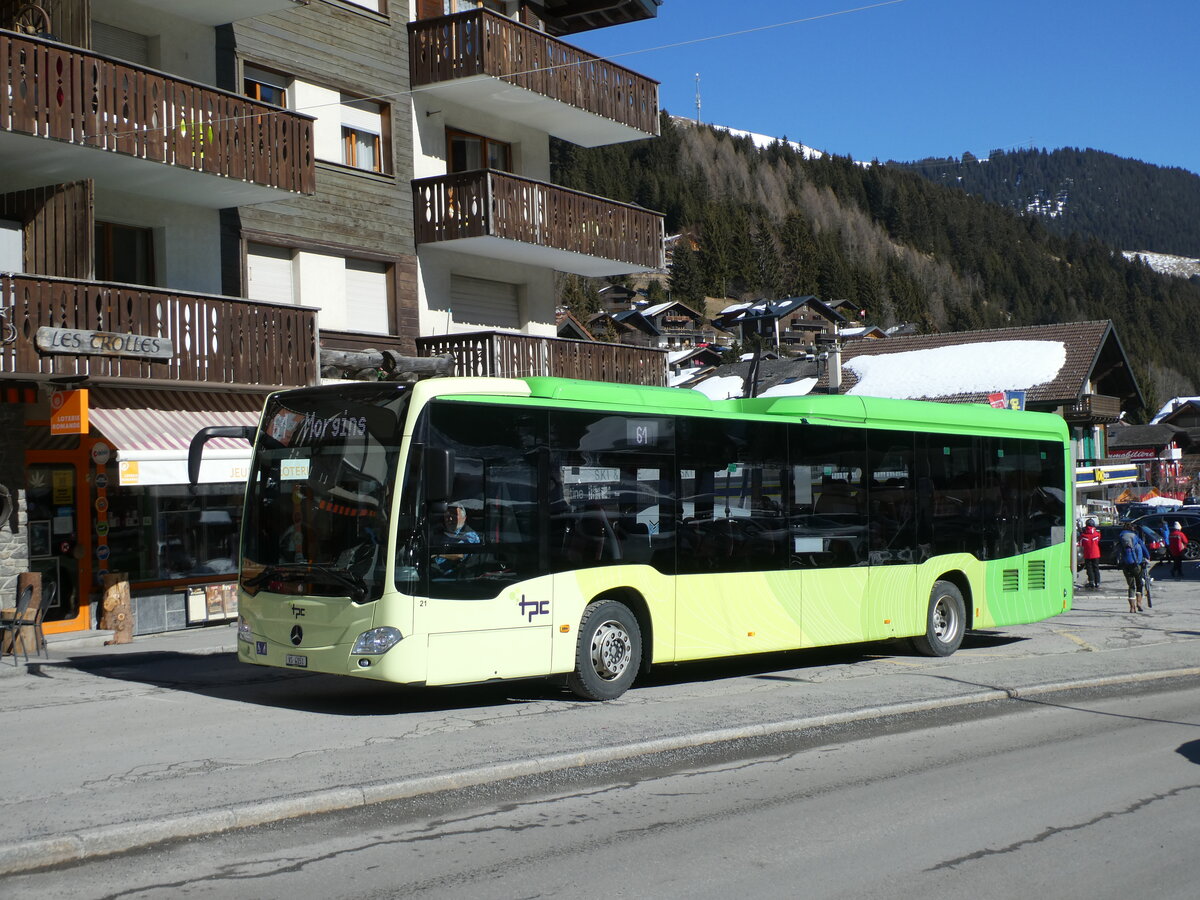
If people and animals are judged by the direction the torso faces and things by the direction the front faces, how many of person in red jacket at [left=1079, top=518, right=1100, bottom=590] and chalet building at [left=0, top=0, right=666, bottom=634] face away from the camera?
1

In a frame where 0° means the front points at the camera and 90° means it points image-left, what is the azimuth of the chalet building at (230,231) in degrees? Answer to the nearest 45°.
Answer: approximately 315°

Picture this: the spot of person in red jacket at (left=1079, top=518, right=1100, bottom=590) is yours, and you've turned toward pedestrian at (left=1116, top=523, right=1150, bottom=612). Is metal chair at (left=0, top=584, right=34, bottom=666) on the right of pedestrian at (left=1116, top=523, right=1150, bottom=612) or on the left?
right

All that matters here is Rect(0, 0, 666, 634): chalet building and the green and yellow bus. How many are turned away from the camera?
0

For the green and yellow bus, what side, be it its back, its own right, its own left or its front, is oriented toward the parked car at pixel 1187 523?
back

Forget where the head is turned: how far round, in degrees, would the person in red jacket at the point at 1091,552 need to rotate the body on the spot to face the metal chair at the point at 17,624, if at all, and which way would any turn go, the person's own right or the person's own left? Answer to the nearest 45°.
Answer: approximately 135° to the person's own left

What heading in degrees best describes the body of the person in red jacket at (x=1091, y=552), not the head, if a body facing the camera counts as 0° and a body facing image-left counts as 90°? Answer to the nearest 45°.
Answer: approximately 180°

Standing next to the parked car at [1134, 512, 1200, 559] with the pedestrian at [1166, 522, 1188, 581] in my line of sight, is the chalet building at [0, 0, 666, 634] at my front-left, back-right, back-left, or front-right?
front-right

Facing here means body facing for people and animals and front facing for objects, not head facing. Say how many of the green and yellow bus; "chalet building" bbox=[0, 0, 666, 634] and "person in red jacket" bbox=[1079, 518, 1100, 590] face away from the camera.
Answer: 1

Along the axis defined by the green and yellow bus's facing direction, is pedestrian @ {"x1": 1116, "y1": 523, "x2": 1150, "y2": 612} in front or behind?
behind

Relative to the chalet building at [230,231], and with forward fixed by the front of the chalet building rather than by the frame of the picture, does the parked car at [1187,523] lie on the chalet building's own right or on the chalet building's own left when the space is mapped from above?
on the chalet building's own left

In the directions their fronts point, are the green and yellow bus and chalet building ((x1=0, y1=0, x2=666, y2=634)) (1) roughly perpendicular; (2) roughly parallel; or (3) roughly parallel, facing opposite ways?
roughly perpendicular

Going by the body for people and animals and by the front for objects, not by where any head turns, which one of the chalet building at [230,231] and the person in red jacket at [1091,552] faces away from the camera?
the person in red jacket

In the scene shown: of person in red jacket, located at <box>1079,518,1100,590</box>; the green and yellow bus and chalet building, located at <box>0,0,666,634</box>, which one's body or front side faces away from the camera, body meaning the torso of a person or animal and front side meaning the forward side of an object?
the person in red jacket
